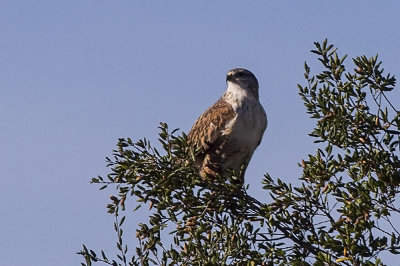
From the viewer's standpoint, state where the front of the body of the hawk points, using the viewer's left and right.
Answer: facing the viewer and to the right of the viewer
